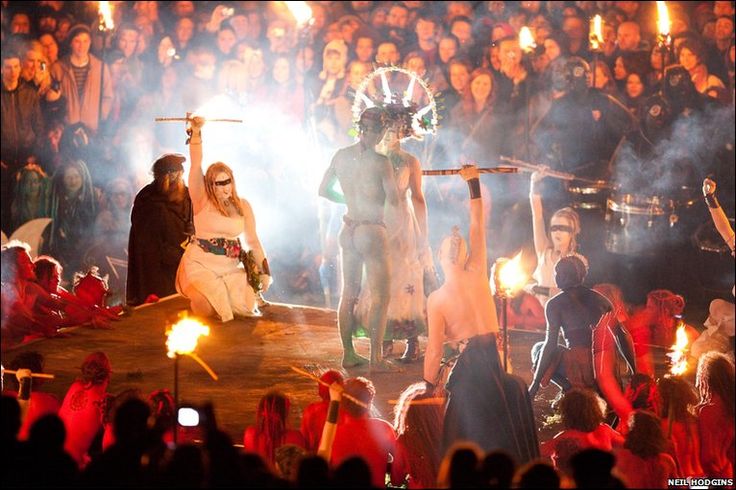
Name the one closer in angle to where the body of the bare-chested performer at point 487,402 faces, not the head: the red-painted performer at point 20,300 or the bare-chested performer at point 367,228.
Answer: the bare-chested performer

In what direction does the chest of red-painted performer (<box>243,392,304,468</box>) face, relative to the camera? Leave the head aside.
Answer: away from the camera

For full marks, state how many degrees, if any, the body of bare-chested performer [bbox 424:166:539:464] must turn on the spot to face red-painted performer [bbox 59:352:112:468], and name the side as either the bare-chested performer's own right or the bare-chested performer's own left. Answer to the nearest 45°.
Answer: approximately 90° to the bare-chested performer's own left

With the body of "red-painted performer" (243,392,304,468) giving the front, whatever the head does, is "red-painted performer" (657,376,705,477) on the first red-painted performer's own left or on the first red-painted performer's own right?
on the first red-painted performer's own right

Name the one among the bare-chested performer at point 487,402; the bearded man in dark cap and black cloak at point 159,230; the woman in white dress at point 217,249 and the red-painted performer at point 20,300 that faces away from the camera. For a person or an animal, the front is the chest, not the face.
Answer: the bare-chested performer

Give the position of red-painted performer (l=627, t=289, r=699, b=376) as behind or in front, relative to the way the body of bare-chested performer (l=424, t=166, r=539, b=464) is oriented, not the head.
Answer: in front

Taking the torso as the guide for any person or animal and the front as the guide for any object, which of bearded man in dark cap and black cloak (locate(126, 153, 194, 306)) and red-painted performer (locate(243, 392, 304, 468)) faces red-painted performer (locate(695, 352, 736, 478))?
the bearded man in dark cap and black cloak

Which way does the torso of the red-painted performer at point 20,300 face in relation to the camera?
to the viewer's right

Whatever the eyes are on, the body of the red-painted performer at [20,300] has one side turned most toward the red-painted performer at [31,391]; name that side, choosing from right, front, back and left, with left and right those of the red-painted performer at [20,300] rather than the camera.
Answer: right

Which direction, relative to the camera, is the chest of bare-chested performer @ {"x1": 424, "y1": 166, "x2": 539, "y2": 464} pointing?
away from the camera

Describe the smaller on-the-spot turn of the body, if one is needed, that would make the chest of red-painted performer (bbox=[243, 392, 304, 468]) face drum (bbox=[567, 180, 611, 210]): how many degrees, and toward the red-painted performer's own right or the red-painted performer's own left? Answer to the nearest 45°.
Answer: approximately 45° to the red-painted performer's own right

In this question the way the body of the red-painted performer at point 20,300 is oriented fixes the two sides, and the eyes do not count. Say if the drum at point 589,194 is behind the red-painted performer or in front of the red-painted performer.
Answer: in front
